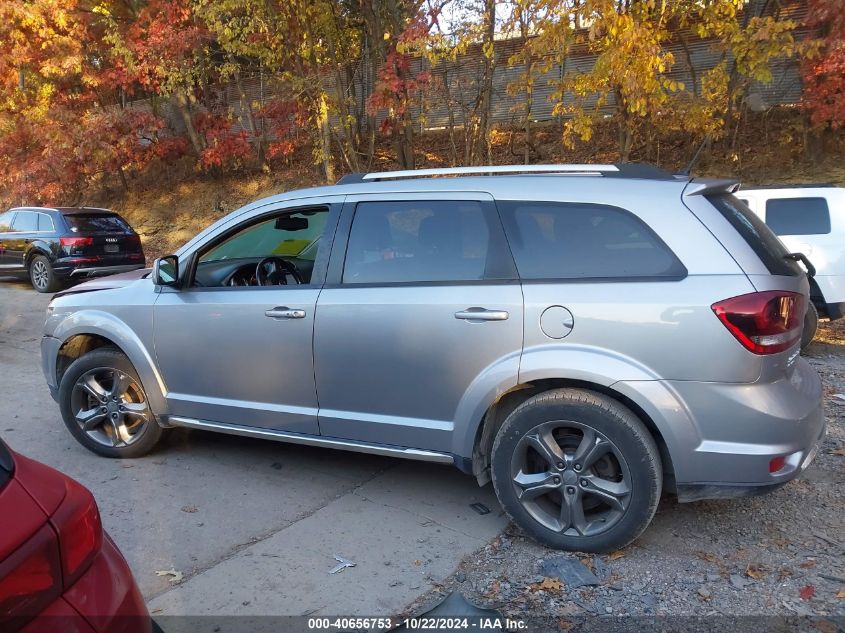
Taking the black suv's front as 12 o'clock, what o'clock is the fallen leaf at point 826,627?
The fallen leaf is roughly at 7 o'clock from the black suv.

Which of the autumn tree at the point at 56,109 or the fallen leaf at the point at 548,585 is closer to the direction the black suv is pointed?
the autumn tree

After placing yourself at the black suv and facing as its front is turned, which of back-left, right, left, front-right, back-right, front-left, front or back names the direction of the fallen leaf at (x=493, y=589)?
back-left

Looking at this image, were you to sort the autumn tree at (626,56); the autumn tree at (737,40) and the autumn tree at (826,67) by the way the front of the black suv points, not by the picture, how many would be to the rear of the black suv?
3

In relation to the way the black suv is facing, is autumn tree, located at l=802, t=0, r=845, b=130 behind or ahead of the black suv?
behind

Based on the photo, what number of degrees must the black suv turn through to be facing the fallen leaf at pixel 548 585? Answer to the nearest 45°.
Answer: approximately 135° to its left

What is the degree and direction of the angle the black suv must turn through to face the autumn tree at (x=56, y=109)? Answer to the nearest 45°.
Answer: approximately 45° to its right

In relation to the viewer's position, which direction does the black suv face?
facing away from the viewer and to the left of the viewer

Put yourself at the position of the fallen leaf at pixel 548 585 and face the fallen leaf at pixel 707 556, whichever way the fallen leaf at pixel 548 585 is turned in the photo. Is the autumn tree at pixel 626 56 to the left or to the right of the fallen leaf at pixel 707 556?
left
